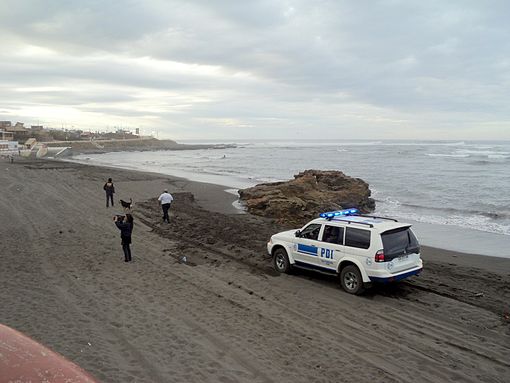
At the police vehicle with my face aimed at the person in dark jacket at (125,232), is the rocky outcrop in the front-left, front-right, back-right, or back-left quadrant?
front-right

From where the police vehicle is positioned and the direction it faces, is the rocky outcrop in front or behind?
in front

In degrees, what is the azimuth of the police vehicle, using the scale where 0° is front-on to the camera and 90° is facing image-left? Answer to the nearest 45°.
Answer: approximately 135°

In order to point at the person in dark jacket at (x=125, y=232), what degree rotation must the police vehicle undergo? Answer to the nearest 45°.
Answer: approximately 45° to its left

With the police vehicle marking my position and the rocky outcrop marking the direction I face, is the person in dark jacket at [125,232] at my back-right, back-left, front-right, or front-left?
front-left
